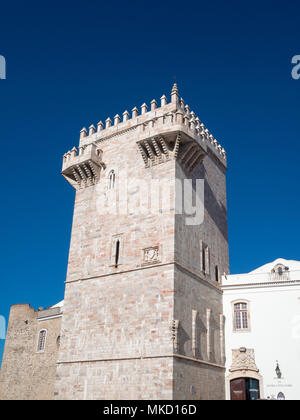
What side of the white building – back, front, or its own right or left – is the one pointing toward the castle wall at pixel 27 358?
right

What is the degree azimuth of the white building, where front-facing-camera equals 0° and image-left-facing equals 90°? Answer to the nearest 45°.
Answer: approximately 0°

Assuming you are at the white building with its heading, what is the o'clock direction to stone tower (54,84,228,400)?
The stone tower is roughly at 2 o'clock from the white building.

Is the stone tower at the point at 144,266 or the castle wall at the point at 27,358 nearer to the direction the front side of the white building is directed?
the stone tower
